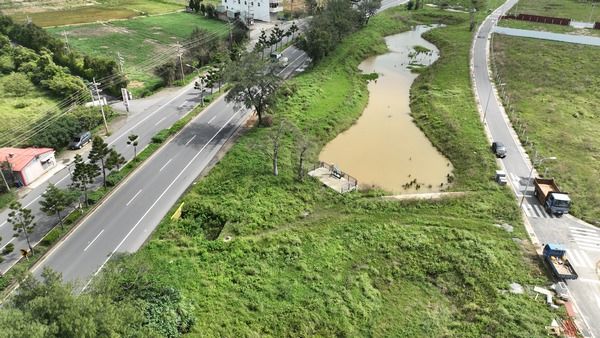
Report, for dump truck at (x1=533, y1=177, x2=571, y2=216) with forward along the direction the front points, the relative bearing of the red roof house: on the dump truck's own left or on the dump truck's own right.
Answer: on the dump truck's own right

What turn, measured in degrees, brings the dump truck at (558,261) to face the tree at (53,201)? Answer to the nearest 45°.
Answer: approximately 90° to its left

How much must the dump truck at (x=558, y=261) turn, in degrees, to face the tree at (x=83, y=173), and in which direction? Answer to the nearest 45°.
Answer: approximately 90° to its left

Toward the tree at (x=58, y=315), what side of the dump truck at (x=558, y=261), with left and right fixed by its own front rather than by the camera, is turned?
left

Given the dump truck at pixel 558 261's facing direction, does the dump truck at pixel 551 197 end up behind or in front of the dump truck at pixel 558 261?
in front

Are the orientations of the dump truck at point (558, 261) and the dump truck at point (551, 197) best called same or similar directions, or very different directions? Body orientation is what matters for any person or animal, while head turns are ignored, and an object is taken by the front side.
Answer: very different directions

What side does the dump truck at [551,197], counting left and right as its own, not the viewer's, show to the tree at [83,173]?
right

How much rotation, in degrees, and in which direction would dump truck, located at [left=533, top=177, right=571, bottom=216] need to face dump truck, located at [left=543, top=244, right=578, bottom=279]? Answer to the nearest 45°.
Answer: approximately 45° to its right

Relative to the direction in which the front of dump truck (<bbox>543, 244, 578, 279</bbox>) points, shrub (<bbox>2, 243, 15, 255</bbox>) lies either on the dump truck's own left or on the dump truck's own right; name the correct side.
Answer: on the dump truck's own left

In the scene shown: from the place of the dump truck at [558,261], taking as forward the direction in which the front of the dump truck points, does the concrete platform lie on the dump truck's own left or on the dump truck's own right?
on the dump truck's own left

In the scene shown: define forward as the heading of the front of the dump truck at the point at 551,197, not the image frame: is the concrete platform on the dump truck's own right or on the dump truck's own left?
on the dump truck's own right

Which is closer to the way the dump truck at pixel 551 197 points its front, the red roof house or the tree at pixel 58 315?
the tree

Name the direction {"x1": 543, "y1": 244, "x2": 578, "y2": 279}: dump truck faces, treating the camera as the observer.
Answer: facing away from the viewer and to the left of the viewer

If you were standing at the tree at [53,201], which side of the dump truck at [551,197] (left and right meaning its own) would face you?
right
